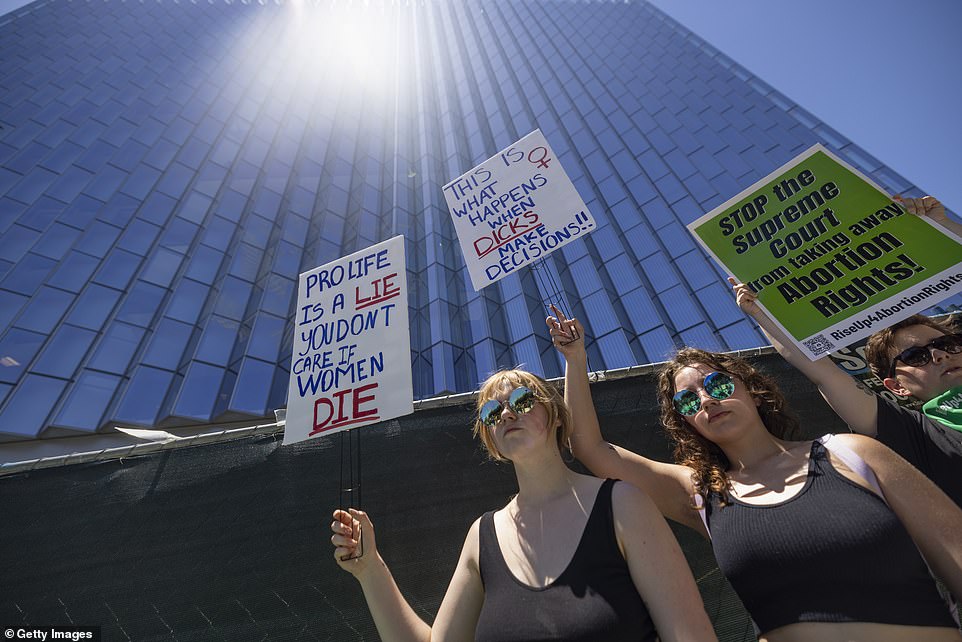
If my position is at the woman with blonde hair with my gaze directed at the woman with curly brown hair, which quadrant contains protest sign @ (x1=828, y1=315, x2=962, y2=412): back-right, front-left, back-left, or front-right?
front-left

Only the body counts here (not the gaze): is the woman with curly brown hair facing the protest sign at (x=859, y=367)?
no

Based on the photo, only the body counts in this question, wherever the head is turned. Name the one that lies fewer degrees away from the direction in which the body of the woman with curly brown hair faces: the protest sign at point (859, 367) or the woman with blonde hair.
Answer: the woman with blonde hair

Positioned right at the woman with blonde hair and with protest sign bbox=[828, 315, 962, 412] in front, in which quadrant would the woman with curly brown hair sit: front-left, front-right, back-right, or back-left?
front-right

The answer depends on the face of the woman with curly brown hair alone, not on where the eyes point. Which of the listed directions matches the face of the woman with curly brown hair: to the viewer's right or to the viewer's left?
to the viewer's left

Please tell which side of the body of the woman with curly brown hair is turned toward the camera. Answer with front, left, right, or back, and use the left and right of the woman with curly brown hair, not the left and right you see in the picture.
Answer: front

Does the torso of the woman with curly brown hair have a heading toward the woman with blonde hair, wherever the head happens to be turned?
no
